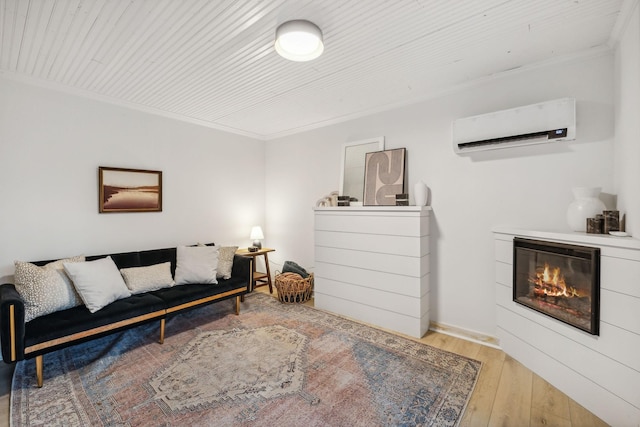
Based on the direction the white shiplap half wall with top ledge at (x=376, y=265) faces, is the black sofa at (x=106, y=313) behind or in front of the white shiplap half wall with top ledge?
in front

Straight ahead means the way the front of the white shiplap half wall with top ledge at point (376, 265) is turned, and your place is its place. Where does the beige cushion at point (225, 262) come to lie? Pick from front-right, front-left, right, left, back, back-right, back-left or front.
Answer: front-right

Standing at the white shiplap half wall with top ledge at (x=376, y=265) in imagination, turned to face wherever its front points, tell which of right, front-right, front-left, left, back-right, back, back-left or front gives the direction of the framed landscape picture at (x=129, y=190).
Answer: front-right

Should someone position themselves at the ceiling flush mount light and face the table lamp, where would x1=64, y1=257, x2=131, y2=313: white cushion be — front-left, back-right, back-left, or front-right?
front-left

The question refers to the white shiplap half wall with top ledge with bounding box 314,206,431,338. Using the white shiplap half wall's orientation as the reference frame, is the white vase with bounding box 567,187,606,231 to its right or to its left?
on its left

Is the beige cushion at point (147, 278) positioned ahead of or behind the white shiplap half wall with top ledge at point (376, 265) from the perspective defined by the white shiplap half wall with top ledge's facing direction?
ahead

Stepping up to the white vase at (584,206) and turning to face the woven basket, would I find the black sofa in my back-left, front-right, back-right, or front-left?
front-left

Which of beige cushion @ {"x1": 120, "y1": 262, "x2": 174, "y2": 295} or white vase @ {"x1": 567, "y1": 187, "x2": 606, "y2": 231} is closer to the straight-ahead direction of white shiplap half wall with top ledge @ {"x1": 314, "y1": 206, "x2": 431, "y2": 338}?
the beige cushion

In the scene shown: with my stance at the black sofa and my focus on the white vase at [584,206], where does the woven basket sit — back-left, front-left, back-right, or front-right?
front-left

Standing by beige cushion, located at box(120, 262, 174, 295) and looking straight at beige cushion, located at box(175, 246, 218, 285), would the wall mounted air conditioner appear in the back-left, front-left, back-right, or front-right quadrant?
front-right

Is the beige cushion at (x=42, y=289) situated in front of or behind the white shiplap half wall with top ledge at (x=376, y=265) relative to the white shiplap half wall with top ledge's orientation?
in front

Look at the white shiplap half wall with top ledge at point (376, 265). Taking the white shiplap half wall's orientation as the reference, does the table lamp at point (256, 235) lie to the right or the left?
on its right
